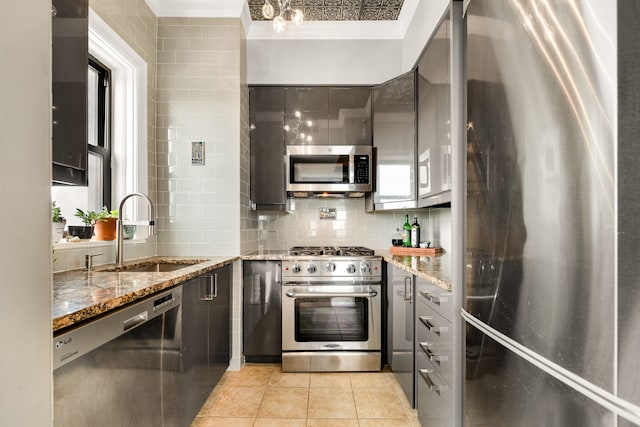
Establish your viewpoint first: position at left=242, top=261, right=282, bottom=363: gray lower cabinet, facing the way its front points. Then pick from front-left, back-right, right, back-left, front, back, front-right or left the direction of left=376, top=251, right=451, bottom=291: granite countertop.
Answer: front-left

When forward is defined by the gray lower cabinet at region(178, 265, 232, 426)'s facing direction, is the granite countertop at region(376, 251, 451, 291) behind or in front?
in front

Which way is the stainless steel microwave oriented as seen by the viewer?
toward the camera

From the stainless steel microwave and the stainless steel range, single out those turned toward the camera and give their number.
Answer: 2

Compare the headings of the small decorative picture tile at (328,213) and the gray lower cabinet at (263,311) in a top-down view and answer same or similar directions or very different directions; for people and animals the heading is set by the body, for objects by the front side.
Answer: same or similar directions

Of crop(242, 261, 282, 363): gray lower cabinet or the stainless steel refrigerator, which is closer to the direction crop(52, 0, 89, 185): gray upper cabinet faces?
the stainless steel refrigerator

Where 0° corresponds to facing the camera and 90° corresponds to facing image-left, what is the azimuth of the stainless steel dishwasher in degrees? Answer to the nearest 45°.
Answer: approximately 315°

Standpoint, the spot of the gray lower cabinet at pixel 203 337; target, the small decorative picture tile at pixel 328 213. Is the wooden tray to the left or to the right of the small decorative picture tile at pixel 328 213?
right

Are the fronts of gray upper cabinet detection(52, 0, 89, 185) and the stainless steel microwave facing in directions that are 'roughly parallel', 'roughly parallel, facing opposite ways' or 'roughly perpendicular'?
roughly perpendicular

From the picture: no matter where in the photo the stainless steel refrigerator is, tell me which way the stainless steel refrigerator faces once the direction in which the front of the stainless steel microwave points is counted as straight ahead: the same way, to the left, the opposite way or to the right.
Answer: to the right

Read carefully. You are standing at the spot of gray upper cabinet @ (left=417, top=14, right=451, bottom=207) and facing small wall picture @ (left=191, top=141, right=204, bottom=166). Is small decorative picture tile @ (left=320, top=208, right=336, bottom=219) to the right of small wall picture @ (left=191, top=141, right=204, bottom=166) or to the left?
right

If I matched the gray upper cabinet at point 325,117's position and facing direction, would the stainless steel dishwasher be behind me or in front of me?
in front

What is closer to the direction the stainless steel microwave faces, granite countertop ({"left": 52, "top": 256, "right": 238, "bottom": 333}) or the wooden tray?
the granite countertop
